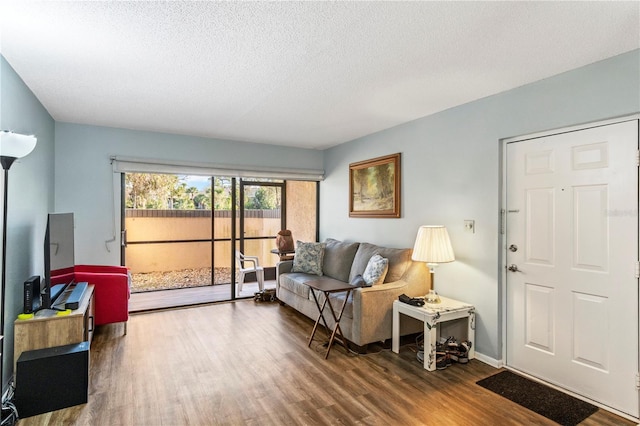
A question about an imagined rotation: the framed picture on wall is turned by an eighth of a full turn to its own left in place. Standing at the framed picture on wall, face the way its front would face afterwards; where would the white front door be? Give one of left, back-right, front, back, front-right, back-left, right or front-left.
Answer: front-left

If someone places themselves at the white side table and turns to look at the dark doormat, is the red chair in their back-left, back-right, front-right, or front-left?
back-right

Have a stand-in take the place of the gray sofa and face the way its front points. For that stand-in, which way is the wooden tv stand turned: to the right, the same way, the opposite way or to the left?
the opposite way

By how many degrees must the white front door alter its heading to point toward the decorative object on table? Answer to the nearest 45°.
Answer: approximately 45° to its right

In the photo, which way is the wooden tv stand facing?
to the viewer's right

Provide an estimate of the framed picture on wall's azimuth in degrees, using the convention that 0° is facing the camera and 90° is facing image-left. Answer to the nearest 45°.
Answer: approximately 45°

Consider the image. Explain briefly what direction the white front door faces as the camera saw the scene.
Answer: facing the viewer and to the left of the viewer
